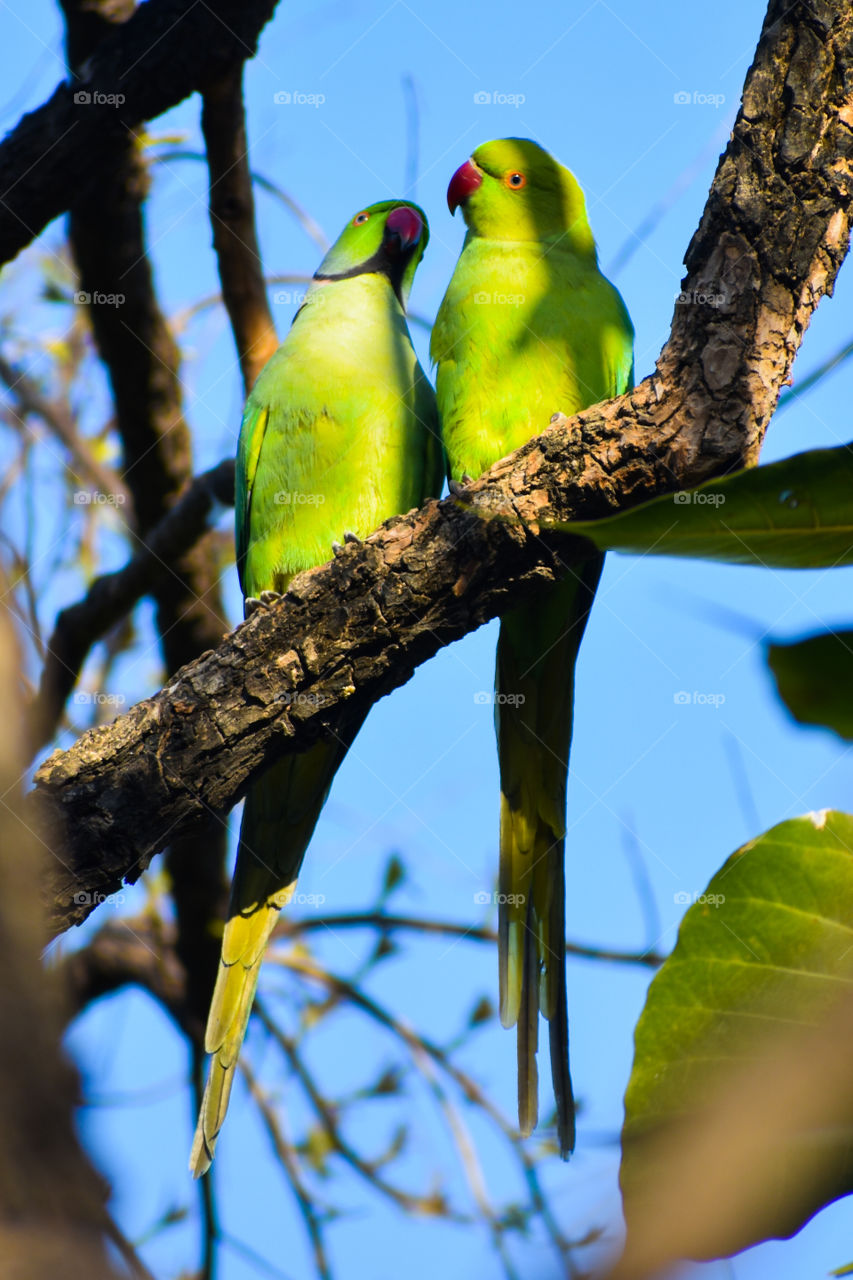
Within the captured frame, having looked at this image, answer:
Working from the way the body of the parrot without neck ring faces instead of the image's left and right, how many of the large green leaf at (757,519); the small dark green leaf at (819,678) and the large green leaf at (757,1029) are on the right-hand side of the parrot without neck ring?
0

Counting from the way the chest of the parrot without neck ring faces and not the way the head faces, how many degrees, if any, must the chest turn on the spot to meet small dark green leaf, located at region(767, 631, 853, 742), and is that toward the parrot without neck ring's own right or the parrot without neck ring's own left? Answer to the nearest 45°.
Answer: approximately 45° to the parrot without neck ring's own left

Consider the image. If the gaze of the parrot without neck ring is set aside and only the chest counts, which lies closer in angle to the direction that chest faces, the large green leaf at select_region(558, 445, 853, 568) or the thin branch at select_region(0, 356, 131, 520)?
the large green leaf

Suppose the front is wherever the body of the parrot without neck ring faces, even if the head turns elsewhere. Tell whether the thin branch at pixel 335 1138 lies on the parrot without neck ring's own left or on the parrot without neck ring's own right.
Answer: on the parrot without neck ring's own right

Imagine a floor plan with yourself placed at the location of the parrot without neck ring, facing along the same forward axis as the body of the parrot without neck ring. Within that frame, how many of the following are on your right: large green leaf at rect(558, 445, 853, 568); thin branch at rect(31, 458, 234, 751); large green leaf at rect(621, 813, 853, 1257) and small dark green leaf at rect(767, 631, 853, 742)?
1

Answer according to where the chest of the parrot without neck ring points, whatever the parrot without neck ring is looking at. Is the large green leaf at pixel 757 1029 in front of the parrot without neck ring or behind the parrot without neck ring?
in front

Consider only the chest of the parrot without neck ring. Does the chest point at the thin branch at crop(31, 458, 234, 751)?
no

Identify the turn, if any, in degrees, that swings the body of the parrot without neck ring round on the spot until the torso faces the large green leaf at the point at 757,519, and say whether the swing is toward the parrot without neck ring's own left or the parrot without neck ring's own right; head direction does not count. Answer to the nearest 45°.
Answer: approximately 45° to the parrot without neck ring's own left

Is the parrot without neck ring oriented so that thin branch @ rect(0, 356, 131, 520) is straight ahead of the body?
no

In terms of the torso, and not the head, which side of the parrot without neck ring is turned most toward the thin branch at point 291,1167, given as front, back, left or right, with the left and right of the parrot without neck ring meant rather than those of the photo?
right

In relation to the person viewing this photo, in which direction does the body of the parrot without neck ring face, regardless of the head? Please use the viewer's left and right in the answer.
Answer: facing the viewer and to the left of the viewer
